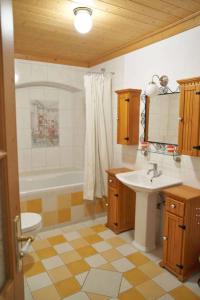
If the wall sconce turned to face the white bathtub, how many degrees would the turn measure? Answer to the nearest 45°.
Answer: approximately 90° to its right

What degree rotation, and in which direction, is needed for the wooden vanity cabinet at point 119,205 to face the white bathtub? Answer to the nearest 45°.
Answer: approximately 90° to its right

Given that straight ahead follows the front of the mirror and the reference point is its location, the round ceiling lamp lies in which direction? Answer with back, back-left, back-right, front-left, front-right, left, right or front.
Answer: front

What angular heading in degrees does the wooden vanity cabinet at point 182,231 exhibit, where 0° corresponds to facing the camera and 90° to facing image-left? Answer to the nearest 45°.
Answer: approximately 45°

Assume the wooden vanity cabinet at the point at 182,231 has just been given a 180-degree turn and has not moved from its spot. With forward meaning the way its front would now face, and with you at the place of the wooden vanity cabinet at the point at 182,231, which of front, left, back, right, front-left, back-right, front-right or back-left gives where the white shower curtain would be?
left

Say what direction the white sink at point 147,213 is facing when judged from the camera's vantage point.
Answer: facing the viewer and to the left of the viewer
